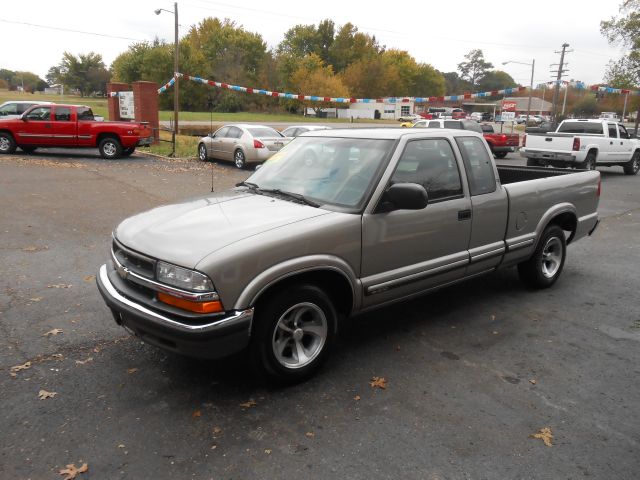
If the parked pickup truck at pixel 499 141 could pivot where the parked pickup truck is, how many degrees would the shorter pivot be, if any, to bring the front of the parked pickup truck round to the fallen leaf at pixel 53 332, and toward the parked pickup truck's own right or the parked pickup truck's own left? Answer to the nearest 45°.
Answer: approximately 135° to the parked pickup truck's own left

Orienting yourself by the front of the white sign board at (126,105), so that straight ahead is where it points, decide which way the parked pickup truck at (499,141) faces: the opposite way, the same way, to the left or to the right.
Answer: the opposite way

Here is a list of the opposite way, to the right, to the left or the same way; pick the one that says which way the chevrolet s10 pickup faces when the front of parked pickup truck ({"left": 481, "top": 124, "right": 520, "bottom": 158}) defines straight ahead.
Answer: to the left

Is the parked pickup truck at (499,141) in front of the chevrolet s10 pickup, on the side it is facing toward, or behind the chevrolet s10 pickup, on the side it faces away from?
behind

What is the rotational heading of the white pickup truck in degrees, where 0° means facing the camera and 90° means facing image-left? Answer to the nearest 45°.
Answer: approximately 225°

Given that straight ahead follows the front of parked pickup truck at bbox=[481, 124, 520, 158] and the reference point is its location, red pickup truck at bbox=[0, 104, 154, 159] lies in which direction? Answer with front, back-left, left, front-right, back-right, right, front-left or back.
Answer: left

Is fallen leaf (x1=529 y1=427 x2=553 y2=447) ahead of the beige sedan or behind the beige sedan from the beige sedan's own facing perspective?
behind

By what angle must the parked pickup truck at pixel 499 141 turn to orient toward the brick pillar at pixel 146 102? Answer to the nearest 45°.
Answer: approximately 45° to its left

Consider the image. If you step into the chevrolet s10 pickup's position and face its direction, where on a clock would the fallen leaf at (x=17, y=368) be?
The fallen leaf is roughly at 1 o'clock from the chevrolet s10 pickup.

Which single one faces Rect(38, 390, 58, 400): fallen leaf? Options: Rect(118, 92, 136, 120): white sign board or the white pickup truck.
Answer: the white sign board

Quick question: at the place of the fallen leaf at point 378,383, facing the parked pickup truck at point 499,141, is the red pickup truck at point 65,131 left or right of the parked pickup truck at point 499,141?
left

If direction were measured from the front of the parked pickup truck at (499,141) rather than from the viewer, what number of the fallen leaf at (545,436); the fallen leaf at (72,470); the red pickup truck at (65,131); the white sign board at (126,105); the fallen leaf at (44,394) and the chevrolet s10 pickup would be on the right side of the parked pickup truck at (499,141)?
0

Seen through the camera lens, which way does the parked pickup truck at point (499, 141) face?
facing away from the viewer and to the left of the viewer

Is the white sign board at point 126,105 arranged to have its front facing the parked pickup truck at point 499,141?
no

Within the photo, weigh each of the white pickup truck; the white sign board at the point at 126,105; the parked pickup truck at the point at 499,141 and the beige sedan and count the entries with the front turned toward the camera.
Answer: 1

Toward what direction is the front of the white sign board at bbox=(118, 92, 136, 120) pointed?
toward the camera

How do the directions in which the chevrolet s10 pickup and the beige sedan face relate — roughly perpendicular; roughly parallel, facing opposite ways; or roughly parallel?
roughly perpendicular

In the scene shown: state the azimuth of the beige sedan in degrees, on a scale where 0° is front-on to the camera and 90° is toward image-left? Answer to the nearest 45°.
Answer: approximately 135°

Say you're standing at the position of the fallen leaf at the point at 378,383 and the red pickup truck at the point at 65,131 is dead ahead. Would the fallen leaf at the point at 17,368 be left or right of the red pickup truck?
left

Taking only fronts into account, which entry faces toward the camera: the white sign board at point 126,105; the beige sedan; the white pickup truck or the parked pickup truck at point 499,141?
the white sign board

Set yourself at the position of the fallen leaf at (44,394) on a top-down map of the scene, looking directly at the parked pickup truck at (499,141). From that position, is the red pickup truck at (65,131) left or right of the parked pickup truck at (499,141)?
left

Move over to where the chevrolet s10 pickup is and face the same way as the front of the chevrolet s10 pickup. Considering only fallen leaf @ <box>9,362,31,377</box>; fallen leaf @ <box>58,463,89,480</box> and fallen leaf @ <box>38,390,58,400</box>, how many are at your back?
0
